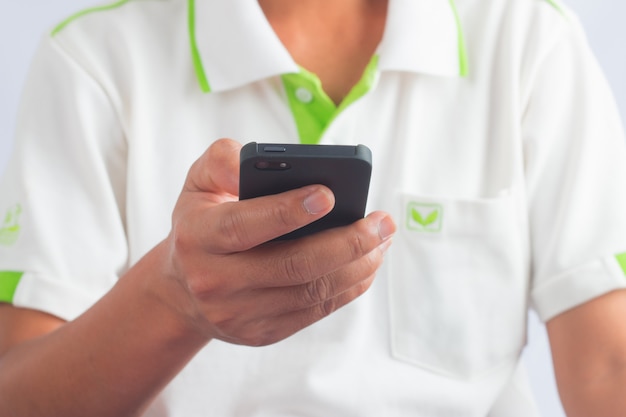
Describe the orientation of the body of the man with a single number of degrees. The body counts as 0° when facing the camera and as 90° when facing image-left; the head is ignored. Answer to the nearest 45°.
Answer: approximately 0°
